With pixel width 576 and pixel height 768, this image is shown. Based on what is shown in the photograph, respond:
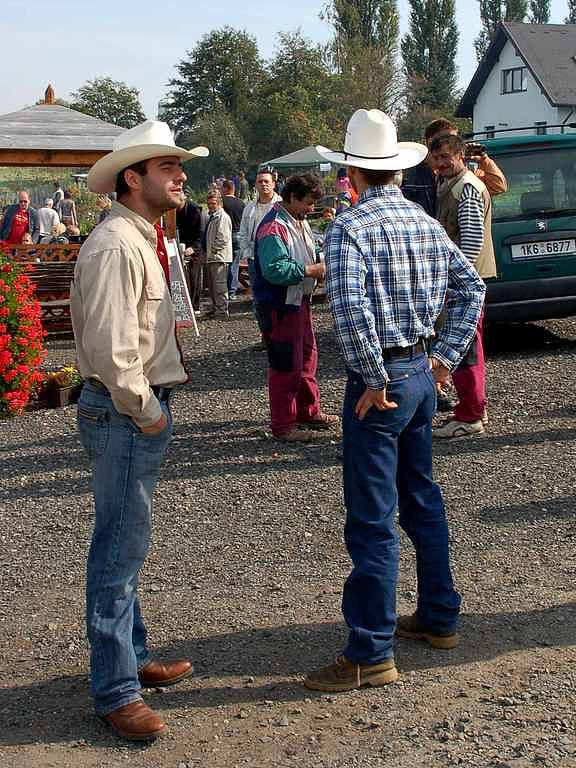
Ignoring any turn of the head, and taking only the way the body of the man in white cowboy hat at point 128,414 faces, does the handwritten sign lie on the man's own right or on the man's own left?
on the man's own left

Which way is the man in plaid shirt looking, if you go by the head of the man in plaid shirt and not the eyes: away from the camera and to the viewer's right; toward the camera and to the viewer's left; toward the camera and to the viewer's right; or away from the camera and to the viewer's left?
away from the camera and to the viewer's left

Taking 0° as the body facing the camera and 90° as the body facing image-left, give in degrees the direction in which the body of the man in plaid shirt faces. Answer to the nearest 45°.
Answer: approximately 135°

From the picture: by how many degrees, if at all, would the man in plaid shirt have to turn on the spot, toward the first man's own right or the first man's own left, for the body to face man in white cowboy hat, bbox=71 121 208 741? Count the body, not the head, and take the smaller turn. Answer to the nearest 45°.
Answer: approximately 90° to the first man's own left

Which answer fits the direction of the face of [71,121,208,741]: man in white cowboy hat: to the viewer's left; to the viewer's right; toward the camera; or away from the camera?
to the viewer's right

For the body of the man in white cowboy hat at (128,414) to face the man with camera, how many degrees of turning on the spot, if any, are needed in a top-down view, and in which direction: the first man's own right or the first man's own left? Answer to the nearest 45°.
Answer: approximately 45° to the first man's own left

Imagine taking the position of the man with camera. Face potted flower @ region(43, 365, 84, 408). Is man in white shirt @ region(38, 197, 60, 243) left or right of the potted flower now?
right

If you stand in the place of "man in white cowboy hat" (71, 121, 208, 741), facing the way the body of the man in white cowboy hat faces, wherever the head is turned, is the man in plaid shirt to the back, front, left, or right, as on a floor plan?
front

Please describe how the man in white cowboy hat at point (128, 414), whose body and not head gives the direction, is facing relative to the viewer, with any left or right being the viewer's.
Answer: facing to the right of the viewer
